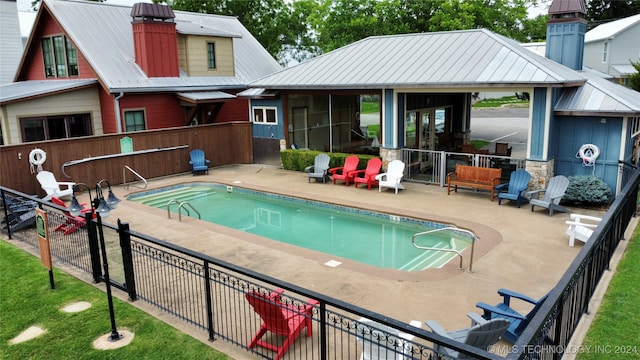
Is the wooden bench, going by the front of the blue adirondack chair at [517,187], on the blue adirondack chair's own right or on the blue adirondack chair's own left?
on the blue adirondack chair's own right

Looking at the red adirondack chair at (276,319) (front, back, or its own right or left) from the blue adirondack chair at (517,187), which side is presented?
front

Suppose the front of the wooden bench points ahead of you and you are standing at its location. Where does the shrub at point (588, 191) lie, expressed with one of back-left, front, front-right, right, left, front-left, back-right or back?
back-left

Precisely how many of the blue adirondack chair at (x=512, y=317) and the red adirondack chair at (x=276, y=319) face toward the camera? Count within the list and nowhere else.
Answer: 0

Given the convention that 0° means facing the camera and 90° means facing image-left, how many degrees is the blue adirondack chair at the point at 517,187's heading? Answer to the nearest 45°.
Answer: approximately 45°

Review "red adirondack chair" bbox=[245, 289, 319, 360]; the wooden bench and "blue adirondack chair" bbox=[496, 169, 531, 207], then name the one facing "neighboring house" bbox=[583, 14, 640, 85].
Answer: the red adirondack chair

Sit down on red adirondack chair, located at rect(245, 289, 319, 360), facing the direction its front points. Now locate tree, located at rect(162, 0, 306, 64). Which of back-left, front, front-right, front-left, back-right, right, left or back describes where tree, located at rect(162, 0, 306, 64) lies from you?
front-left

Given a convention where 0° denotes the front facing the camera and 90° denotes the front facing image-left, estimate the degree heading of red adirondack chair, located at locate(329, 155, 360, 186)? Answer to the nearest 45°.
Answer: approximately 45°

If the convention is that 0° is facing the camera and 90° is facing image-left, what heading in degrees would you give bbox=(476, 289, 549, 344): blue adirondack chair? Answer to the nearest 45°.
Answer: approximately 135°

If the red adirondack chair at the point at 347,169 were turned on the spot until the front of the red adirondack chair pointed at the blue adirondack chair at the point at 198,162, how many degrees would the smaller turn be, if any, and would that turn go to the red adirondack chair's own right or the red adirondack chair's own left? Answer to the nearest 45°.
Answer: approximately 45° to the red adirondack chair's own right

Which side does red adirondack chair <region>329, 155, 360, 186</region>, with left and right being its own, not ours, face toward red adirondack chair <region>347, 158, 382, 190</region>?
left

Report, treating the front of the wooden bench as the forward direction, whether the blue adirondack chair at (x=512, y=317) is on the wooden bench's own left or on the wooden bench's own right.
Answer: on the wooden bench's own left

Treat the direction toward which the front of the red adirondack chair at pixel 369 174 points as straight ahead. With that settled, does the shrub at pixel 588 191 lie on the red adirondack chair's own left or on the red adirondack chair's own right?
on the red adirondack chair's own left

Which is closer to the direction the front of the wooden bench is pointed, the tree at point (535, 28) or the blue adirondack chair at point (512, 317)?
the blue adirondack chair
